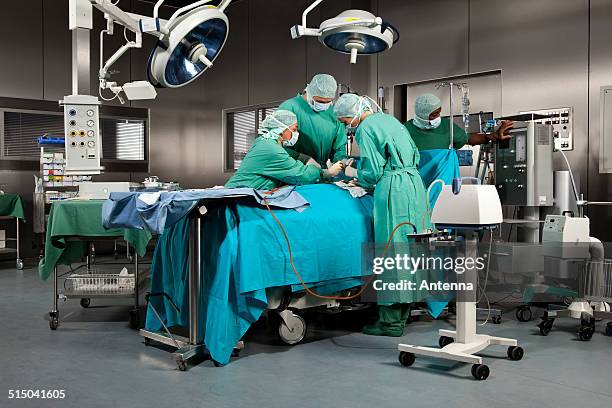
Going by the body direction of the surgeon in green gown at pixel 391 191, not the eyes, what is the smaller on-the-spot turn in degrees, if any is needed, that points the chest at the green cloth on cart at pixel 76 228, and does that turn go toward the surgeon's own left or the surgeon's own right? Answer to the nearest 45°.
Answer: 0° — they already face it

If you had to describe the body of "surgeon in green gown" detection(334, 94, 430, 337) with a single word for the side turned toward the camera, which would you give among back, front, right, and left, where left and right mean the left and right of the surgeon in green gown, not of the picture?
left

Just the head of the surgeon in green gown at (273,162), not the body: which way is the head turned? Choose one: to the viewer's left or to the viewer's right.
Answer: to the viewer's right

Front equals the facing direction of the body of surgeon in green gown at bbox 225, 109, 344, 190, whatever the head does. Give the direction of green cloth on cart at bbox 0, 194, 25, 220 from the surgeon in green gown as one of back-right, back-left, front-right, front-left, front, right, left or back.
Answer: back-left

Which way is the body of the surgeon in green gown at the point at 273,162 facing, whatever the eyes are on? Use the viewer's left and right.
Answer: facing to the right of the viewer

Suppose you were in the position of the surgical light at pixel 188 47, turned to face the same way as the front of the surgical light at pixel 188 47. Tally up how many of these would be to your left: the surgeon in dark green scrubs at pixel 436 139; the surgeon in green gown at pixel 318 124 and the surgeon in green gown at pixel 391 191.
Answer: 3

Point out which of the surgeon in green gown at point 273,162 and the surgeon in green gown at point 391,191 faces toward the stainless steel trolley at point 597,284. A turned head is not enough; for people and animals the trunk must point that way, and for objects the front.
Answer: the surgeon in green gown at point 273,162

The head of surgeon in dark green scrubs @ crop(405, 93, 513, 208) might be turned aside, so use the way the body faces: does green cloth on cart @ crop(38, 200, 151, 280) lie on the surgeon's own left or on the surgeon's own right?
on the surgeon's own right
